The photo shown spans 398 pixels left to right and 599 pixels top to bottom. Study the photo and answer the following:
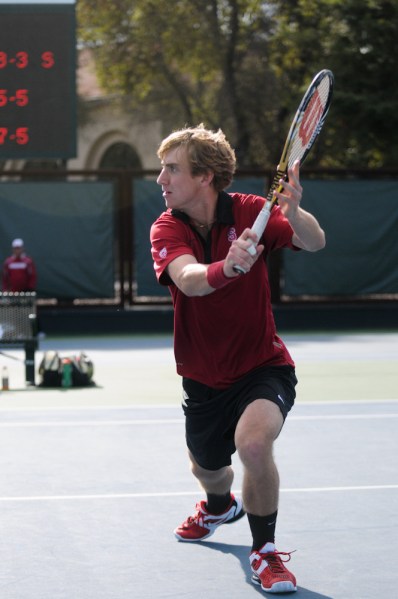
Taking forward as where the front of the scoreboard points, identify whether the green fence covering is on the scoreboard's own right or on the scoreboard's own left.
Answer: on the scoreboard's own left

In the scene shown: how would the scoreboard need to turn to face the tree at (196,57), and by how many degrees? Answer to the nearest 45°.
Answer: approximately 180°

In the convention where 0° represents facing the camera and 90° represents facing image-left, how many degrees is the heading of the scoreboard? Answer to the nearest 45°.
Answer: approximately 0°

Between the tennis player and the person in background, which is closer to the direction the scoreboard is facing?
the tennis player

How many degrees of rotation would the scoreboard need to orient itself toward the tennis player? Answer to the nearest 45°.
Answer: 0° — it already faces them
